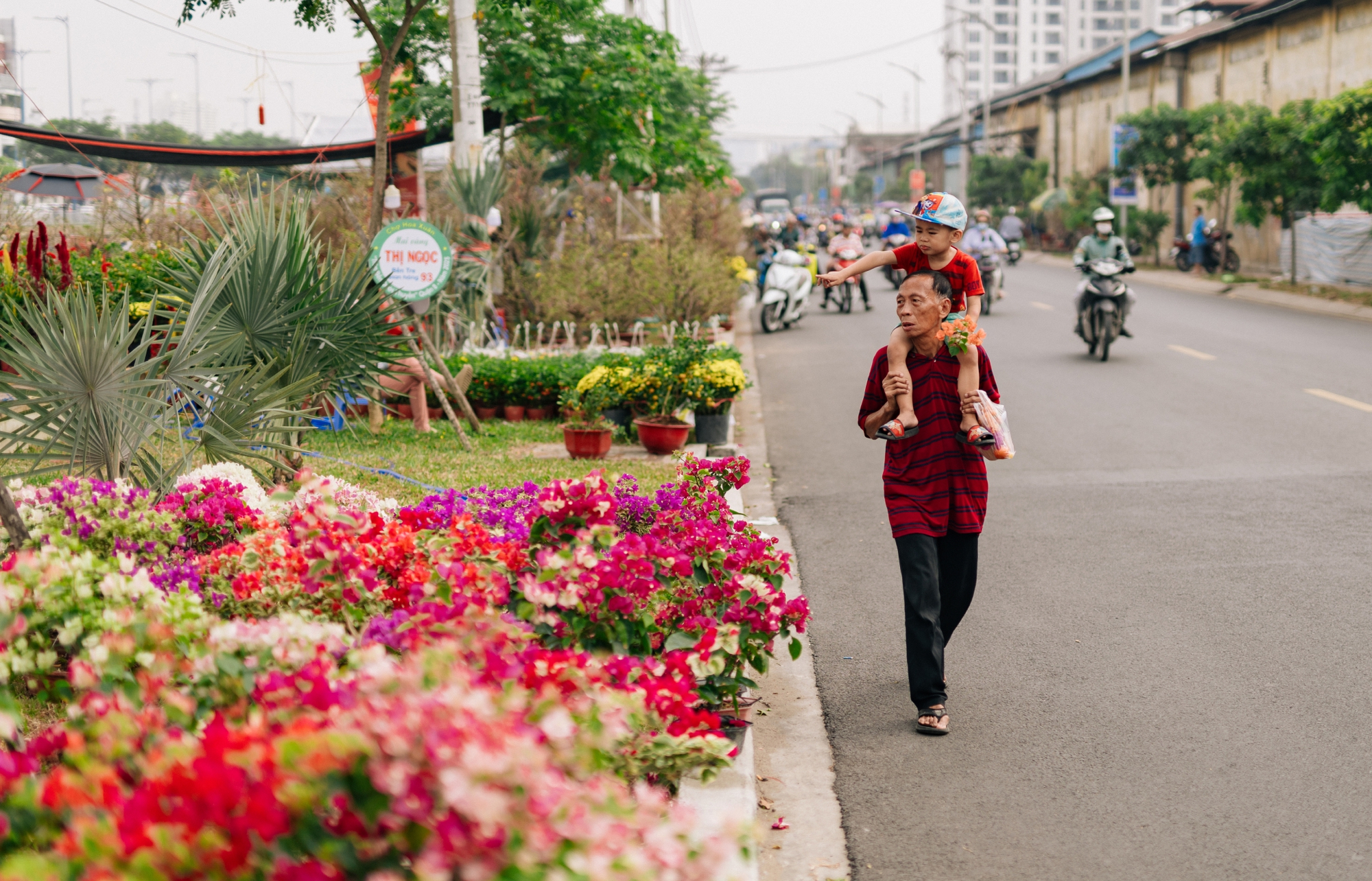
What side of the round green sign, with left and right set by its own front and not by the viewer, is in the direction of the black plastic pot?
left

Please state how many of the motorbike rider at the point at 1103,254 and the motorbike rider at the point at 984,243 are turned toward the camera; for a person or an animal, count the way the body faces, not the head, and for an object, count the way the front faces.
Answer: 2

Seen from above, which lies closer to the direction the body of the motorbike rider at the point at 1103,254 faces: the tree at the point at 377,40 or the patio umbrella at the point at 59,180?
the tree

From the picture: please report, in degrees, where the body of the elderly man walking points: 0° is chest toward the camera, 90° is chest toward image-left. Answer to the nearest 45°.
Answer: approximately 0°

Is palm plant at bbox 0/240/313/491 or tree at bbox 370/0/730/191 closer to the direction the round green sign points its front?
the palm plant

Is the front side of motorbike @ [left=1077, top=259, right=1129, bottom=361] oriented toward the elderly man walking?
yes
